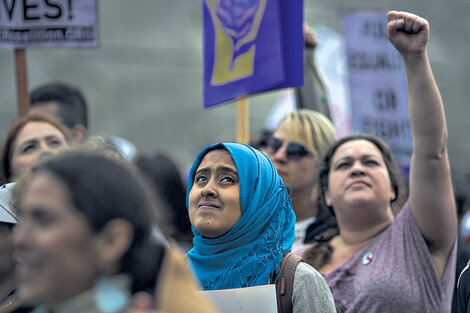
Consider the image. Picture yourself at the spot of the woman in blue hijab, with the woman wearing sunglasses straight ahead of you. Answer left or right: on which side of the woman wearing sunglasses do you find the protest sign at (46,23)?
left

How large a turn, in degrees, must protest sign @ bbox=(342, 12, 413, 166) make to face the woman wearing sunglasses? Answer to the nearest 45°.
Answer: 0° — it already faces them

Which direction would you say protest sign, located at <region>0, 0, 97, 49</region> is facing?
toward the camera

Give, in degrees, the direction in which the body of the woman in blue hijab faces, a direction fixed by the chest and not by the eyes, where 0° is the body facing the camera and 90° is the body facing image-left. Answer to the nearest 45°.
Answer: approximately 45°

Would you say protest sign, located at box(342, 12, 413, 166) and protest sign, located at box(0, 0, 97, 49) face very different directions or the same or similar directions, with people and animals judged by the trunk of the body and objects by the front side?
same or similar directions

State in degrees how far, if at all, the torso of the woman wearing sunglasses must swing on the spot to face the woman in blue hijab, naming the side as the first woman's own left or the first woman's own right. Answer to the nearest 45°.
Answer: approximately 45° to the first woman's own left

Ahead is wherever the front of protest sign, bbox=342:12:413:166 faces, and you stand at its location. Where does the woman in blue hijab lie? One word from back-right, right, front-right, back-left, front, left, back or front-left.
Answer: front

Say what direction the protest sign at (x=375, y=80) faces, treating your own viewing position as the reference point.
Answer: facing the viewer

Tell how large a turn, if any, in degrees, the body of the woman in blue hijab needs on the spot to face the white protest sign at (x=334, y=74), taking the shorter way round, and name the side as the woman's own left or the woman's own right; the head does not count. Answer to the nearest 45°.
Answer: approximately 135° to the woman's own right

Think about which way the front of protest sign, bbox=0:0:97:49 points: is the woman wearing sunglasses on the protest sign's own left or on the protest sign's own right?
on the protest sign's own left

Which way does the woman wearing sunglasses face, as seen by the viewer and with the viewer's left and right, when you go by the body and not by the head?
facing the viewer and to the left of the viewer

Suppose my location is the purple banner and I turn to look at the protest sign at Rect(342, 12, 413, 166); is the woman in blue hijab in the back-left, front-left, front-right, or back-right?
back-right

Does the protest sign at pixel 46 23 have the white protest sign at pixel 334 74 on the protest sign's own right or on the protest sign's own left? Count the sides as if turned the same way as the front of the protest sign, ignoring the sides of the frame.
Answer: on the protest sign's own left

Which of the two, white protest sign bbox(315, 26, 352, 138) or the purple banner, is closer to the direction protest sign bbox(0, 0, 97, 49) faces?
the purple banner

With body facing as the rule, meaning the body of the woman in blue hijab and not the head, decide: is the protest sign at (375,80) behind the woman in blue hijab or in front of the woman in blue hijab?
behind

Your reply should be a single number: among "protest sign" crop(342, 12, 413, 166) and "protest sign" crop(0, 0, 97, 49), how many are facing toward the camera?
2
